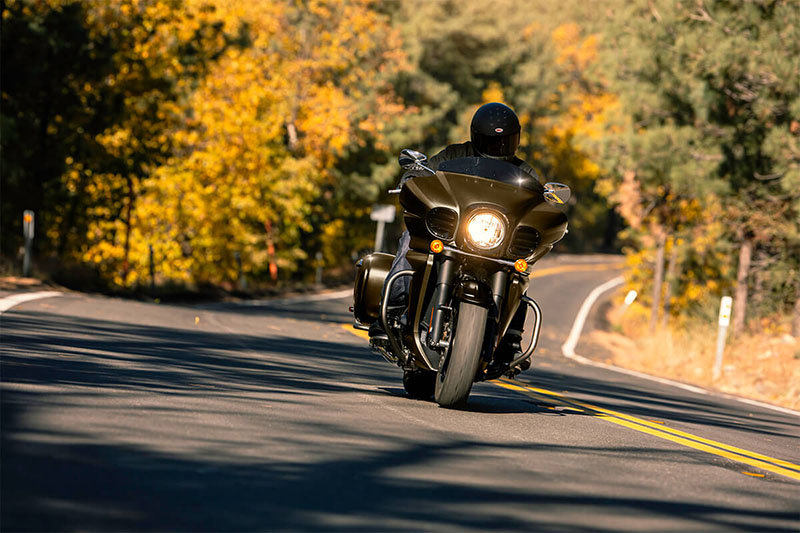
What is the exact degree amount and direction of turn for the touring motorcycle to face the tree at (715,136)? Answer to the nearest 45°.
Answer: approximately 180°

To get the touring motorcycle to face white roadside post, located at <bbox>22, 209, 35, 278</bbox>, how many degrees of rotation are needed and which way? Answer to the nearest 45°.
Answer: approximately 135° to its right

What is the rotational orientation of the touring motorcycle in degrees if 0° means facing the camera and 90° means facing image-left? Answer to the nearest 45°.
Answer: approximately 0°

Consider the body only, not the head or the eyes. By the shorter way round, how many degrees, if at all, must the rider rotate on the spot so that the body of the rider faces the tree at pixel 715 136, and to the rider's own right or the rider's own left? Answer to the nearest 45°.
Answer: approximately 180°
